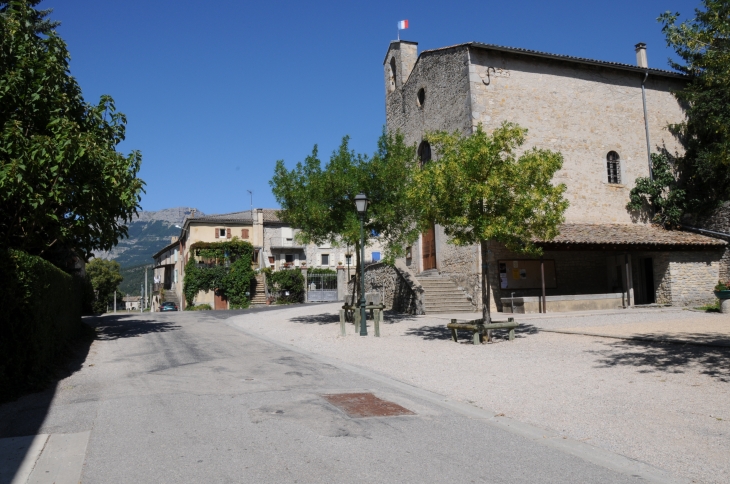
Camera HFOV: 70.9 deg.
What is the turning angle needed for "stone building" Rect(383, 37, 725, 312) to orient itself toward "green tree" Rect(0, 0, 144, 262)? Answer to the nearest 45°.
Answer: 0° — it already faces it

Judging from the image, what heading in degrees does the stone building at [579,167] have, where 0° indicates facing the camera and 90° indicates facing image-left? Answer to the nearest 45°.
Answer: approximately 45°

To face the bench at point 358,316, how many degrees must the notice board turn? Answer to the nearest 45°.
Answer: approximately 45° to its right

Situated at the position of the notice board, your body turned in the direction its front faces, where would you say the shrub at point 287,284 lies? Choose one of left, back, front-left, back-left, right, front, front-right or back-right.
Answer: back-right

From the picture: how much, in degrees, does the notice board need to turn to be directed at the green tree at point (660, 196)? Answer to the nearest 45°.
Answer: approximately 135° to its left

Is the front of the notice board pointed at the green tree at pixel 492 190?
yes

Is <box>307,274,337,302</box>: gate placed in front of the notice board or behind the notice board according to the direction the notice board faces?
behind

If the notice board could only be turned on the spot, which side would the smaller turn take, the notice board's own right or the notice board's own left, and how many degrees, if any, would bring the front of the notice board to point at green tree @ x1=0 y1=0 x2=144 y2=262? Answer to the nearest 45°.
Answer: approximately 45° to the notice board's own right

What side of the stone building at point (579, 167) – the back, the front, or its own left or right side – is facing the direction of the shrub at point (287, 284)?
right
